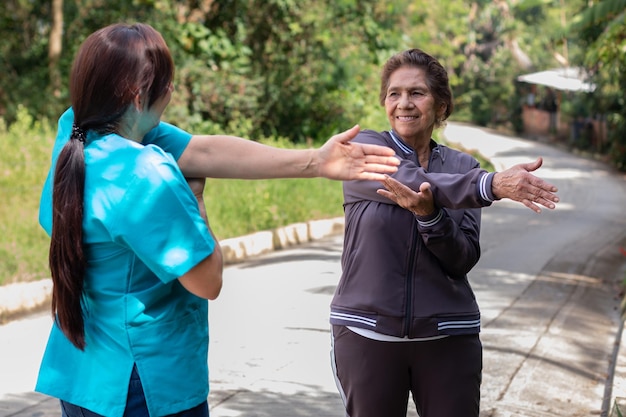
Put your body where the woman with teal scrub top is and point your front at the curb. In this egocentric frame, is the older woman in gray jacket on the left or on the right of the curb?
right

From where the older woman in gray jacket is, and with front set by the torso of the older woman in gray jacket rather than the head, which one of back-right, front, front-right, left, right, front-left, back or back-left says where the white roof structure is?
back

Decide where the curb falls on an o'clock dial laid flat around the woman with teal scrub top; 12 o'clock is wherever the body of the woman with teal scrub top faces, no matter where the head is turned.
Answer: The curb is roughly at 11 o'clock from the woman with teal scrub top.

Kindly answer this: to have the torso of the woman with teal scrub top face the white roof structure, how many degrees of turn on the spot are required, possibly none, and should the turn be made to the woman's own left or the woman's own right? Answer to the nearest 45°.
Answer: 0° — they already face it

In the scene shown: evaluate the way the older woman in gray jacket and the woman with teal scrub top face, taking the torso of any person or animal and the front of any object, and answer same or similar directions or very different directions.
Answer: very different directions

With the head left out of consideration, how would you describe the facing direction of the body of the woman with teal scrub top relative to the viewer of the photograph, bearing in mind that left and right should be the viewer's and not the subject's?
facing away from the viewer and to the right of the viewer

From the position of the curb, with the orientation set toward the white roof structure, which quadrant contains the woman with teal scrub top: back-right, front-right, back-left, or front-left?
back-right

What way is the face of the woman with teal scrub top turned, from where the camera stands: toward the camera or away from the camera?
away from the camera

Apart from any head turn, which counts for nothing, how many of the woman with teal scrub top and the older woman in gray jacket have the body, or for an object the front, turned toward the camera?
1

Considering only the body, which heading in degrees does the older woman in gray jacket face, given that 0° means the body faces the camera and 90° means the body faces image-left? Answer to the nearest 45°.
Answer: approximately 0°

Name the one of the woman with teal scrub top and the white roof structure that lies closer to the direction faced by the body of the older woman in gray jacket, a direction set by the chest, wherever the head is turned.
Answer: the woman with teal scrub top
